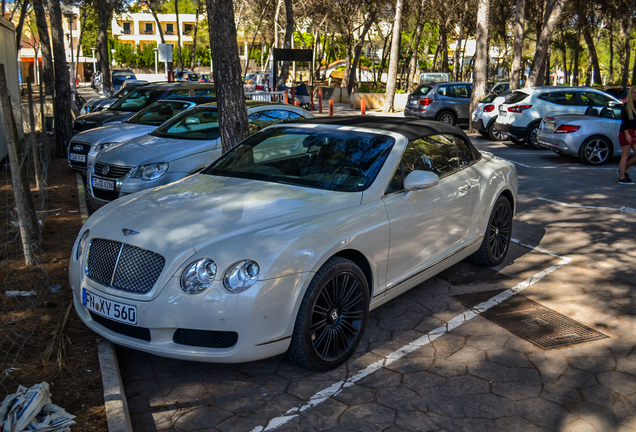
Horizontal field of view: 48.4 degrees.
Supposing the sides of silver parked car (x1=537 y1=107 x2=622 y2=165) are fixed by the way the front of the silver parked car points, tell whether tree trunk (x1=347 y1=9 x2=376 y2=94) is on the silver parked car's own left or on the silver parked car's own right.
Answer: on the silver parked car's own left

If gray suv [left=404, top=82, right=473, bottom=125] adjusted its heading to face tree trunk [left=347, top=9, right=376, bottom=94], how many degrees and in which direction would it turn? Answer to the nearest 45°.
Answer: approximately 45° to its left

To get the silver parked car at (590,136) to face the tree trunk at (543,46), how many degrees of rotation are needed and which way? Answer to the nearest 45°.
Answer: approximately 45° to its left

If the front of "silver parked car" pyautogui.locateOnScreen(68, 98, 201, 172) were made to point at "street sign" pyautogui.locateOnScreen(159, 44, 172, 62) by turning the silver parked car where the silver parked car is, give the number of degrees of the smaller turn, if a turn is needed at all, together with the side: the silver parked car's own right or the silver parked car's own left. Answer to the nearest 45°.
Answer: approximately 135° to the silver parked car's own right

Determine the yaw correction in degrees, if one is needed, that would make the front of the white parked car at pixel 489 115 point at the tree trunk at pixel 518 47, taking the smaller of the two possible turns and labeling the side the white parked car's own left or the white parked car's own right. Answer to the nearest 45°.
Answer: approximately 45° to the white parked car's own left

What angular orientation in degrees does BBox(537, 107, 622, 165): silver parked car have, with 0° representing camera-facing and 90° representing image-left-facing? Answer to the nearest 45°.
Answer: approximately 225°

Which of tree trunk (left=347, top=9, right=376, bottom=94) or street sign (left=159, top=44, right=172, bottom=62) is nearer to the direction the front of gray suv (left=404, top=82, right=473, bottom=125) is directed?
the tree trunk

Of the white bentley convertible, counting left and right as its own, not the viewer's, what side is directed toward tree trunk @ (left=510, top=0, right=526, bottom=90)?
back

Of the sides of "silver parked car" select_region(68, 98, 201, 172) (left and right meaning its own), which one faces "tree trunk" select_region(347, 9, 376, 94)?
back

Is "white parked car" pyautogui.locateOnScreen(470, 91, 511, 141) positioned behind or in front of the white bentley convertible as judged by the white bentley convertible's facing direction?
behind

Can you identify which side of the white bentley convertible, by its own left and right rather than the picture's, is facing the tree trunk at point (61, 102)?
right

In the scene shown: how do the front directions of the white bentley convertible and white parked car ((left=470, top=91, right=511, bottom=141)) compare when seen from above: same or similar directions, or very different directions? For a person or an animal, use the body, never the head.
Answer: very different directions
